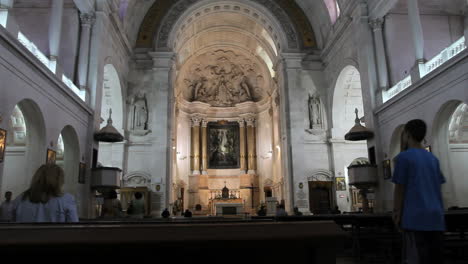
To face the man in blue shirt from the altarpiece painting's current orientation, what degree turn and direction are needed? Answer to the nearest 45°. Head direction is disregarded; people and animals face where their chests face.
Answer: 0° — it already faces them

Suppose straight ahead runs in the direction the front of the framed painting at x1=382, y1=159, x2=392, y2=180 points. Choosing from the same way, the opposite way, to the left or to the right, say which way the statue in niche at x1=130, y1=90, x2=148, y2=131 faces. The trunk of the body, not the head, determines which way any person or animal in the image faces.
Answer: to the left

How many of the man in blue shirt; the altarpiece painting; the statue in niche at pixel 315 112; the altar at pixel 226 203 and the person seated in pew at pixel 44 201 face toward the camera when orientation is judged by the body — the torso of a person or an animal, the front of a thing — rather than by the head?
3

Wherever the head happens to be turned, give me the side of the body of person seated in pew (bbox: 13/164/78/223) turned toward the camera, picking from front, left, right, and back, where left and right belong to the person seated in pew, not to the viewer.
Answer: back

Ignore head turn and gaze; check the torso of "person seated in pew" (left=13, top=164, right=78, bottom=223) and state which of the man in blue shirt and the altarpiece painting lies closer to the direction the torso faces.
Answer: the altarpiece painting

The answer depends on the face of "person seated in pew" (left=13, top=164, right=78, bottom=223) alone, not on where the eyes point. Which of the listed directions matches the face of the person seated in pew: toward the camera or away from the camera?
away from the camera

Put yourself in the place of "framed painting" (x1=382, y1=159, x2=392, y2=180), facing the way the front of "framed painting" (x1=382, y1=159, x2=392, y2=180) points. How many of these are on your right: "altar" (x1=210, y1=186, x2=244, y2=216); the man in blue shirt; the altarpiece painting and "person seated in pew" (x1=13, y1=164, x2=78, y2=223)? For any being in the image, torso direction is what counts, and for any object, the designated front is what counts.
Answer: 2

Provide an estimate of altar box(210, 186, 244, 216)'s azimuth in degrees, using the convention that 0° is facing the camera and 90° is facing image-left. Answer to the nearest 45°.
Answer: approximately 0°

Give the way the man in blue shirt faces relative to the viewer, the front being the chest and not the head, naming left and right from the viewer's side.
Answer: facing away from the viewer and to the left of the viewer

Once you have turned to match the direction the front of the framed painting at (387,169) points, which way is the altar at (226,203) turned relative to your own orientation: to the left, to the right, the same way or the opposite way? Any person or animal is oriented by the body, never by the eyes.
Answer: to the left

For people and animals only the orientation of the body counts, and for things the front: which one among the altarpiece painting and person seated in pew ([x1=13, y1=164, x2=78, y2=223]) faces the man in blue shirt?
the altarpiece painting
